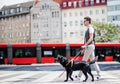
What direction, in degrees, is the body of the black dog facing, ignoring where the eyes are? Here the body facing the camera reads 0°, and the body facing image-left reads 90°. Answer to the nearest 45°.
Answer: approximately 90°
